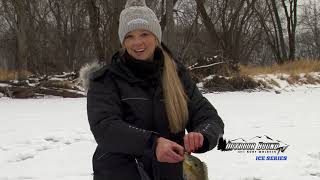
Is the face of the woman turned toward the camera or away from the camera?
toward the camera

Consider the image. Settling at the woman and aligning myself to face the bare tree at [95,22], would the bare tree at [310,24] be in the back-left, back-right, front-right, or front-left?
front-right

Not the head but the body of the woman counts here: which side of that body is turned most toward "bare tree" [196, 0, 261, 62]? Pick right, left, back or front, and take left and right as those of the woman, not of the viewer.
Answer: back

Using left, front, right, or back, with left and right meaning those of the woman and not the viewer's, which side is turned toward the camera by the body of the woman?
front

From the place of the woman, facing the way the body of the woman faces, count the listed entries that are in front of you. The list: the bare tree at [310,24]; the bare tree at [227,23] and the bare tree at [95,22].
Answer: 0

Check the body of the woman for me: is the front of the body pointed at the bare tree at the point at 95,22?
no
